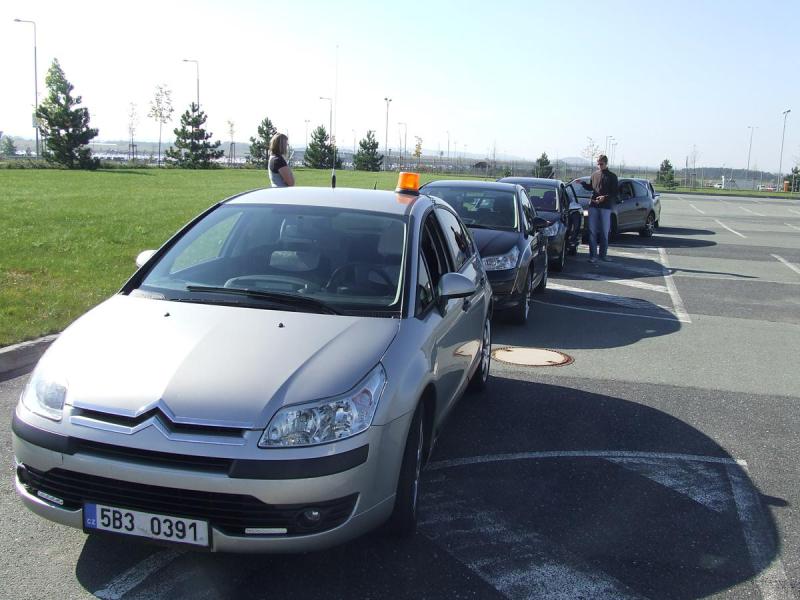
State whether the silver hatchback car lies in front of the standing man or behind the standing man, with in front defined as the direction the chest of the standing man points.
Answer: in front

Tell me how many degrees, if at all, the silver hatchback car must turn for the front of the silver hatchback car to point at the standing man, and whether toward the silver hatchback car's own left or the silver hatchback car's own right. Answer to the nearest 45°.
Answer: approximately 180°

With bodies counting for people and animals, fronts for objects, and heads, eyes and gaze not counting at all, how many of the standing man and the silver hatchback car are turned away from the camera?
0

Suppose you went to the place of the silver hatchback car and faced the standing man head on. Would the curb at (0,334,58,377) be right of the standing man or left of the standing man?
left

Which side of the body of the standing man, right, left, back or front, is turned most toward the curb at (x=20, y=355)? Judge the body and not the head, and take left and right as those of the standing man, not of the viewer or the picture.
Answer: front

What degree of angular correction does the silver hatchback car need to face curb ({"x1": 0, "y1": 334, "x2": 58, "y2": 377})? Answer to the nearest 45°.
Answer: approximately 90° to its right

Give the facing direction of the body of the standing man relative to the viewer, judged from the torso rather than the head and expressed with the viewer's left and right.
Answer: facing the viewer and to the left of the viewer

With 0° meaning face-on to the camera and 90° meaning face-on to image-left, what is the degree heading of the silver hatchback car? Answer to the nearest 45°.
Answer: approximately 45°
